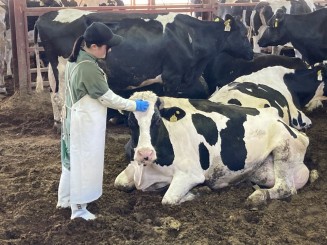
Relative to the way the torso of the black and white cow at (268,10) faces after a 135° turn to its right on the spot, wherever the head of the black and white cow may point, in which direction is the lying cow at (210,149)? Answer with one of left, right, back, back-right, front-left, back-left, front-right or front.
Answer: front-left

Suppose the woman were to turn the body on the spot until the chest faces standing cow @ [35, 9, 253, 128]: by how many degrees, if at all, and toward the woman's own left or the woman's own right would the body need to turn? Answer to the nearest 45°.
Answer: approximately 90° to the woman's own left

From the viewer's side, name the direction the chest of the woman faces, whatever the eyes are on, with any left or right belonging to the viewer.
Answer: facing to the right of the viewer

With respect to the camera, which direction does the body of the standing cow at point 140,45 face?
to the viewer's right

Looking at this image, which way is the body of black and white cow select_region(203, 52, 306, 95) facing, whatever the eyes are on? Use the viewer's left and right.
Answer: facing to the right of the viewer

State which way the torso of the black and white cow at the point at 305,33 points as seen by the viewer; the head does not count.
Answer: to the viewer's left

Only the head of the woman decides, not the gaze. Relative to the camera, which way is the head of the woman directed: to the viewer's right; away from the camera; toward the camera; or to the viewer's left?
to the viewer's right

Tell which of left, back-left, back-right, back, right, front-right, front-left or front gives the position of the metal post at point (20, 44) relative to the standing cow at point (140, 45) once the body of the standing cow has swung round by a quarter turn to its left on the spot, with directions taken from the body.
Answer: front-left
